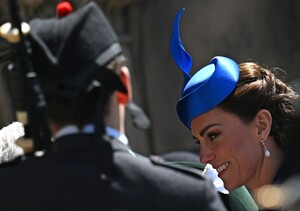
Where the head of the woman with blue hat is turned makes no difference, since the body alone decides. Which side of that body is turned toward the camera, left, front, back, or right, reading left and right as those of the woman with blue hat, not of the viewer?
left

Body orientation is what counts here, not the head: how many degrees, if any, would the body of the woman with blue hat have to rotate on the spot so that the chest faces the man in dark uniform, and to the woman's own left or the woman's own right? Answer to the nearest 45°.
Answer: approximately 45° to the woman's own left
